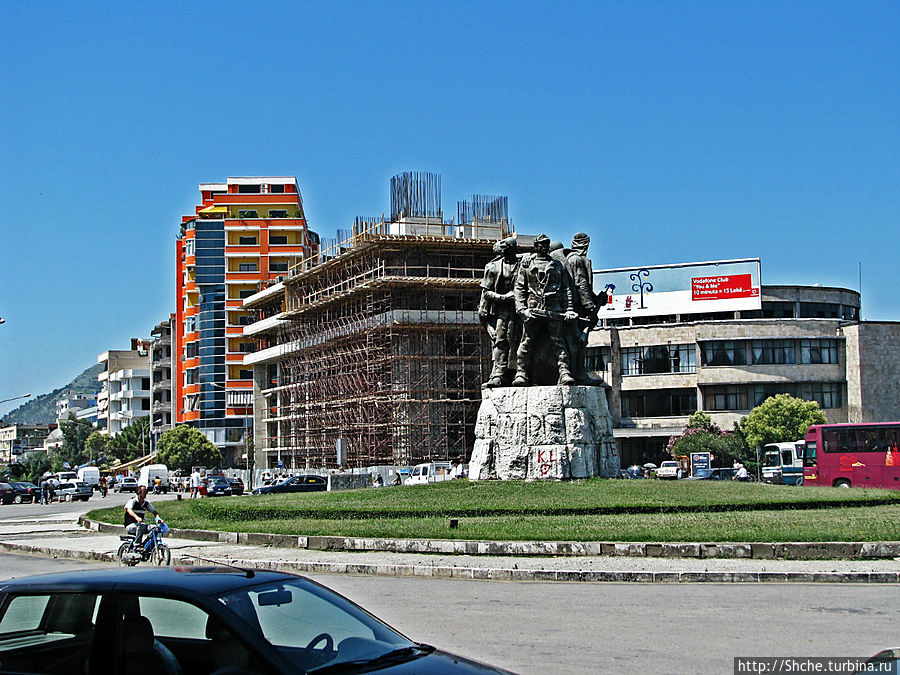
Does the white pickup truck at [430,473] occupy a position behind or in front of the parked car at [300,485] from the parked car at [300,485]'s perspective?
behind

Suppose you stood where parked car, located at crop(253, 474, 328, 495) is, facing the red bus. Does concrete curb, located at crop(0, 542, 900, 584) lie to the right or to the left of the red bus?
right

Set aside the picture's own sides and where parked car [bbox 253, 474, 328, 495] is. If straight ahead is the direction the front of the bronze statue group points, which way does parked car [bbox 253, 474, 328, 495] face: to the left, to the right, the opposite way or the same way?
to the right

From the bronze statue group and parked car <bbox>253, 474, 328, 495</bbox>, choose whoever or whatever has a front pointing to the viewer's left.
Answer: the parked car

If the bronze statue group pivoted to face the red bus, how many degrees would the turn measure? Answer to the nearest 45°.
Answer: approximately 135° to its left

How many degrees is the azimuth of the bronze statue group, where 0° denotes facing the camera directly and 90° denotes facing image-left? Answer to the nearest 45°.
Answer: approximately 0°

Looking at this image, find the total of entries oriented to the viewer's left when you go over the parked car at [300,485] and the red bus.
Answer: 2

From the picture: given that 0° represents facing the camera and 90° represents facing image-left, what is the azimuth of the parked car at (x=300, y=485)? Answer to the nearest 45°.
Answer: approximately 90°

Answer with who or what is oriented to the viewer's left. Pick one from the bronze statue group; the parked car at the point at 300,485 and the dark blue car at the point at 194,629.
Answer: the parked car

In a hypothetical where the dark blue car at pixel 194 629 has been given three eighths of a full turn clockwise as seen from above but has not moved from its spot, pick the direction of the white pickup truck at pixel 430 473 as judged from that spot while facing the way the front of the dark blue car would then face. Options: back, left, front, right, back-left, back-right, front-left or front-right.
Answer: right

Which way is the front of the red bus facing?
to the viewer's left

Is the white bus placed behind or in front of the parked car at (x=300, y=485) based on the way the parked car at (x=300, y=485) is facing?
behind

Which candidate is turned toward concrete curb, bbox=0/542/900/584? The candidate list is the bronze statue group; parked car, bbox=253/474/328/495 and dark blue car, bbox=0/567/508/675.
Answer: the bronze statue group

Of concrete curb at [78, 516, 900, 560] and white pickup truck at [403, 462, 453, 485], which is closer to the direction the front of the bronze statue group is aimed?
the concrete curb

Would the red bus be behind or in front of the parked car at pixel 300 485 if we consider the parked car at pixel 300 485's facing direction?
behind

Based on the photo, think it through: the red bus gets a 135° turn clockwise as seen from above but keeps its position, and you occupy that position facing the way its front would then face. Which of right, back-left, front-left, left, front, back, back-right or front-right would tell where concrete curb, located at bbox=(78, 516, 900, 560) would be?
back-right

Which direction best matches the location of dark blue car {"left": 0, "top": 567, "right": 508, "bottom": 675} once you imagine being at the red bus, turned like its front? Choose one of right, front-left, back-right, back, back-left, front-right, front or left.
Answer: left
